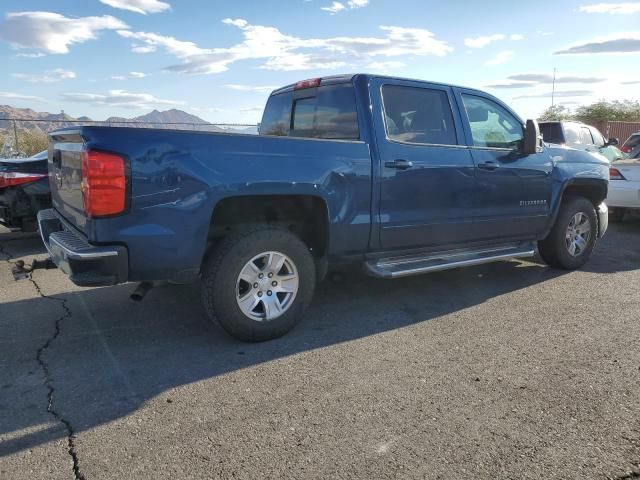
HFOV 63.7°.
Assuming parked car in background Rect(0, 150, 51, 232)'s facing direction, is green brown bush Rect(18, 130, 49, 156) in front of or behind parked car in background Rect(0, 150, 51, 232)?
in front

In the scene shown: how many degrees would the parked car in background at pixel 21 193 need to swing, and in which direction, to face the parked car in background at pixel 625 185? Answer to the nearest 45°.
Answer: approximately 45° to its right

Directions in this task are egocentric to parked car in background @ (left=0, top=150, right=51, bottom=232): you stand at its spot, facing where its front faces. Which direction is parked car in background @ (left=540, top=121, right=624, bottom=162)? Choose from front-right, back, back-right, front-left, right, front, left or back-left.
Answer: front-right

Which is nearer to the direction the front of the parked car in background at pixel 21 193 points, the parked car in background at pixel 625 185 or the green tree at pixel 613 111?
the green tree

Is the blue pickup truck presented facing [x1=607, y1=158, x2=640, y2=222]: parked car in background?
yes

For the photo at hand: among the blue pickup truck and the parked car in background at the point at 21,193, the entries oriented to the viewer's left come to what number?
0

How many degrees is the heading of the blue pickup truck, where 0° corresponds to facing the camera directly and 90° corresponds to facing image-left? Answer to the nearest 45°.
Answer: approximately 225°

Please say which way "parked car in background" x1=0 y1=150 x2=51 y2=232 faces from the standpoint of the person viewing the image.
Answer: facing away from the viewer and to the right of the viewer

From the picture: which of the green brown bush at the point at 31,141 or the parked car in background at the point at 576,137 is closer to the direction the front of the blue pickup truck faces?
the parked car in background
